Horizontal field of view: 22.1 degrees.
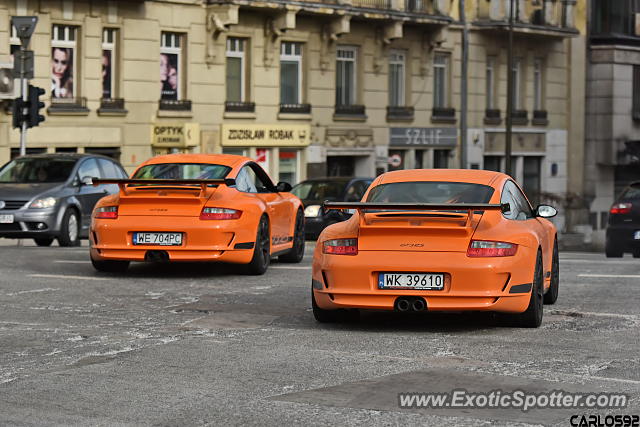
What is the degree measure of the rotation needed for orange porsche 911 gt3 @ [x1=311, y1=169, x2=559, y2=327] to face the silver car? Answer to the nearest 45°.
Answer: approximately 45° to its left

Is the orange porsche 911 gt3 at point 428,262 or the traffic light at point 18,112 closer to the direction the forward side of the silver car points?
the orange porsche 911 gt3

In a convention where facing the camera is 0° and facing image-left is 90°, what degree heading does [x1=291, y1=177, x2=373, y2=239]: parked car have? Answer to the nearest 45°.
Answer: approximately 45°

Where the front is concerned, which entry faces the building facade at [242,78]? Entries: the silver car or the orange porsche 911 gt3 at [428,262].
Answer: the orange porsche 911 gt3

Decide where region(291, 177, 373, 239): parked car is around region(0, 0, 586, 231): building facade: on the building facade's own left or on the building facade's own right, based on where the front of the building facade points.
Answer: on the building facade's own left

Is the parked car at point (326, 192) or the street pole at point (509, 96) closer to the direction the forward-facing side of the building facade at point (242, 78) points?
the parked car

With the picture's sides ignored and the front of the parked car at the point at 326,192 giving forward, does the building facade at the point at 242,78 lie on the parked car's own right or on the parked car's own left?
on the parked car's own right

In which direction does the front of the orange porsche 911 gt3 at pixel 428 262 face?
away from the camera

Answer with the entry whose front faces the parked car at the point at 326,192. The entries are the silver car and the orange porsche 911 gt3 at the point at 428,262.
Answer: the orange porsche 911 gt3

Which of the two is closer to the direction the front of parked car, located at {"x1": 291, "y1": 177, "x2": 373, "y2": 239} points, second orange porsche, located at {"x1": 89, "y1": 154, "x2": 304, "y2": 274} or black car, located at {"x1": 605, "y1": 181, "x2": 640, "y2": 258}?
the second orange porsche

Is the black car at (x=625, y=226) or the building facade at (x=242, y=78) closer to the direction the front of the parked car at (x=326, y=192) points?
the black car
